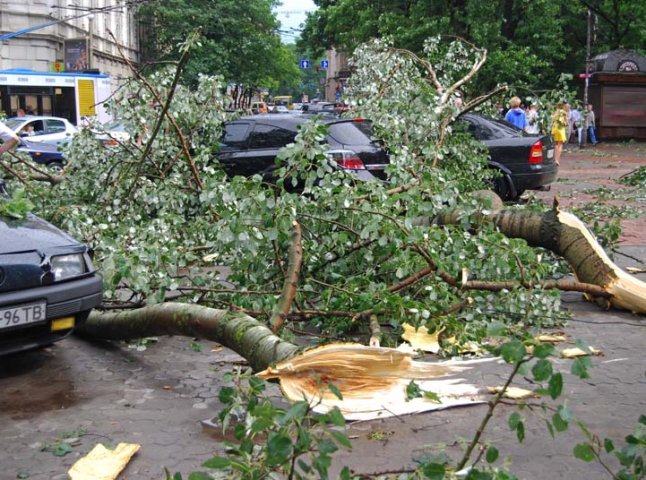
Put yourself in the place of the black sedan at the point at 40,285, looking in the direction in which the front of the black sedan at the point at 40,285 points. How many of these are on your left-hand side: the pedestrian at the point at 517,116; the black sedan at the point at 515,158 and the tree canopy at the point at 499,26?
3

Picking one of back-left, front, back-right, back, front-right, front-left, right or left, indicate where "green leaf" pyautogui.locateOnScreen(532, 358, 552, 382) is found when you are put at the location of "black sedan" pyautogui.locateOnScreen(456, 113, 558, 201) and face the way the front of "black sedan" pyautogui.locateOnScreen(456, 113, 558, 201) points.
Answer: back-left

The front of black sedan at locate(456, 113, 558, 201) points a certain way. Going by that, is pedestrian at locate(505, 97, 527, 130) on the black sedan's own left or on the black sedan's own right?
on the black sedan's own right

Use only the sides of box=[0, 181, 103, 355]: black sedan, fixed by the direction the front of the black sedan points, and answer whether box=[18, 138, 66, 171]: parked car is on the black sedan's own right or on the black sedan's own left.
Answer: on the black sedan's own left

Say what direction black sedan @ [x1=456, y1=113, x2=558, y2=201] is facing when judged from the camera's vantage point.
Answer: facing away from the viewer and to the left of the viewer

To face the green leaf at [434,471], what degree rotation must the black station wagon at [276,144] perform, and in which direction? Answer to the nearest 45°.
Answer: approximately 135° to its left

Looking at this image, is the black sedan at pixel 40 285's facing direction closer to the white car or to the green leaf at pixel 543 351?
the green leaf

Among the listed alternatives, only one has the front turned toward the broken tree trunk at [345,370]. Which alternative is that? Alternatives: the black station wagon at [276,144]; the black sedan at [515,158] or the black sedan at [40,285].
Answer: the black sedan at [40,285]
